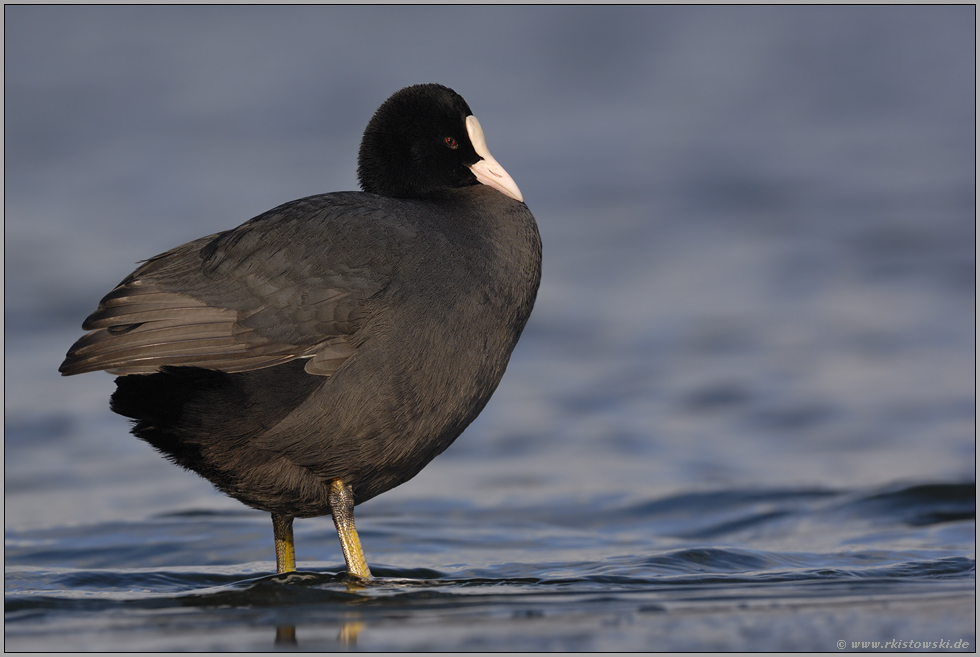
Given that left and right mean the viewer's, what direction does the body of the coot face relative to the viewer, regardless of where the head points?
facing to the right of the viewer
